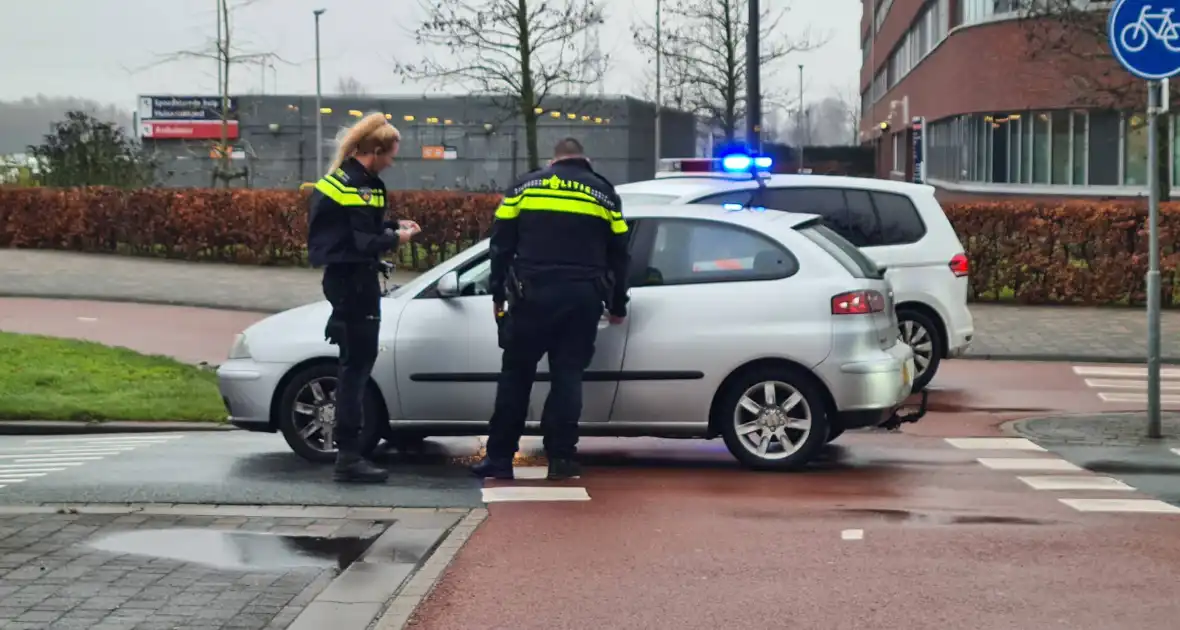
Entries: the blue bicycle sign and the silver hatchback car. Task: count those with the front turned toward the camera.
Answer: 1

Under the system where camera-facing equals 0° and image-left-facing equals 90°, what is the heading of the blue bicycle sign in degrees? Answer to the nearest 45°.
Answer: approximately 0°

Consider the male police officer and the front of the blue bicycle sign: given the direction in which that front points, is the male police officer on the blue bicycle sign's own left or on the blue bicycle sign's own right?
on the blue bicycle sign's own right

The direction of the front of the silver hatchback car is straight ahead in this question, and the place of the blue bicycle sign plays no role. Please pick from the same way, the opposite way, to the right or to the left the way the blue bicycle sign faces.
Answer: to the left

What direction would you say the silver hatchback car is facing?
to the viewer's left

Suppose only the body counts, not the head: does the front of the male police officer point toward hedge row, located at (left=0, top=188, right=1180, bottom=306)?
yes

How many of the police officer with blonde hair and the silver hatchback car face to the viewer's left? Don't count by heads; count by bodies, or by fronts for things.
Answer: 1

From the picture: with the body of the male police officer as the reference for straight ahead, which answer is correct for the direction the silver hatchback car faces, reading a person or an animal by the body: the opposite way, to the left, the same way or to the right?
to the left

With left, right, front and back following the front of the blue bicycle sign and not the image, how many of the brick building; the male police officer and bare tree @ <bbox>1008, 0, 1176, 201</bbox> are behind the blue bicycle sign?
2

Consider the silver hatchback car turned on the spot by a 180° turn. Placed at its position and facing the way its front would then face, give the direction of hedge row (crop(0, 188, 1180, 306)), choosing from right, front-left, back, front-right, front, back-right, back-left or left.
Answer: left

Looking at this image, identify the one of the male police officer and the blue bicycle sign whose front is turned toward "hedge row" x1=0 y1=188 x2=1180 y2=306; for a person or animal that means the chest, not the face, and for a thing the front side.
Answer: the male police officer

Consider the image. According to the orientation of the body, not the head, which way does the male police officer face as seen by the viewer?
away from the camera

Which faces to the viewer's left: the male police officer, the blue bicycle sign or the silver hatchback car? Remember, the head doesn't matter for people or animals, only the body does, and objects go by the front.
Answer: the silver hatchback car

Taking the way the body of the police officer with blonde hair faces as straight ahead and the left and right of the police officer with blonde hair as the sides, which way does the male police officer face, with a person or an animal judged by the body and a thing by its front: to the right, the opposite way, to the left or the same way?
to the left

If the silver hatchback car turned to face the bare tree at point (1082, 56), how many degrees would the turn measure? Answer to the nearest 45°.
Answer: approximately 135° to its right

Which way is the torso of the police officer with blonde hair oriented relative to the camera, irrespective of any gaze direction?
to the viewer's right
